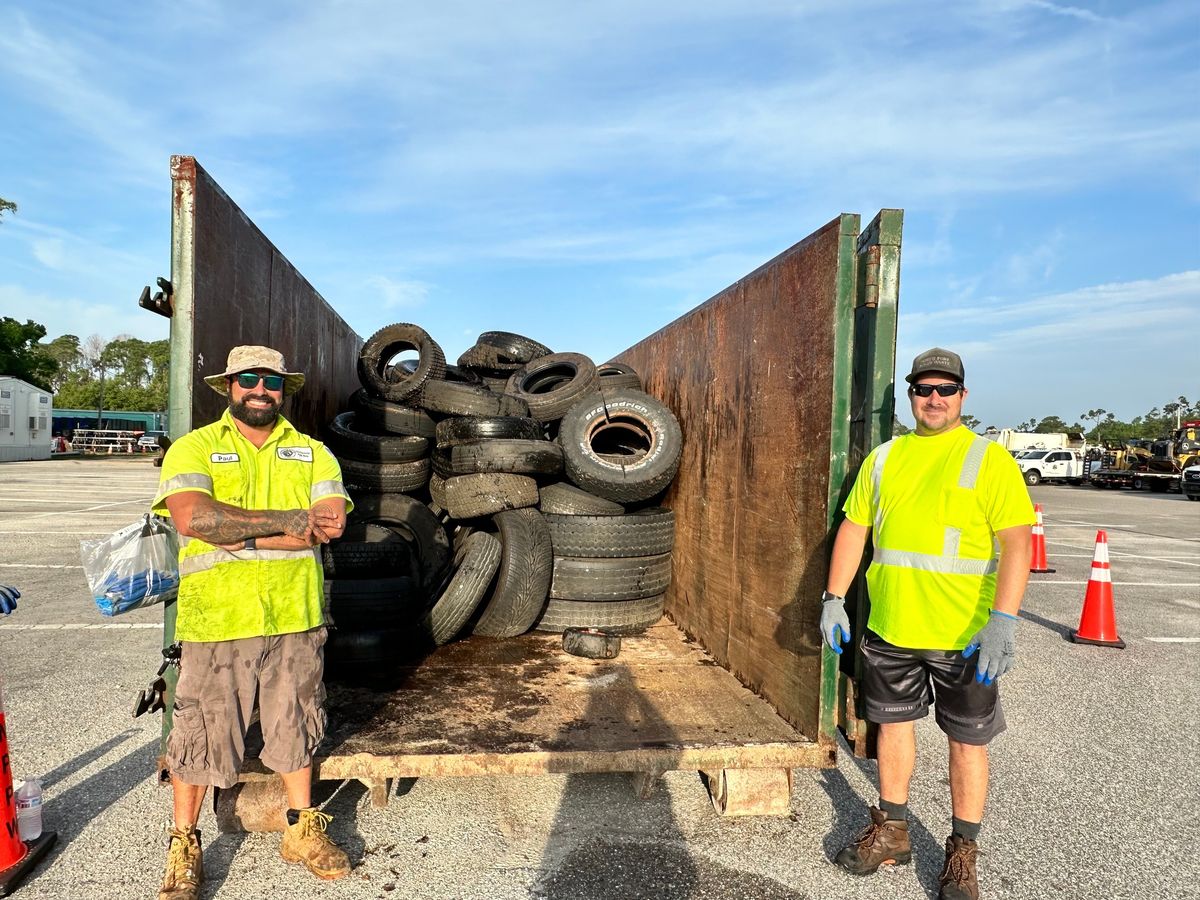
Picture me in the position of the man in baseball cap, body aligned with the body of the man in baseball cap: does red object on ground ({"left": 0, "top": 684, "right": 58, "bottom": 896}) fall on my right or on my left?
on my right

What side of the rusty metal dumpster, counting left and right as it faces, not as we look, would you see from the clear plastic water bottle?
front

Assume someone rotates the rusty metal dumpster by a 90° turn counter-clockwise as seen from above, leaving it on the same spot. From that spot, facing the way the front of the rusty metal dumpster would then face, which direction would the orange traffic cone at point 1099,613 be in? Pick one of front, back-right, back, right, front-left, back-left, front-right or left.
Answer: front-left

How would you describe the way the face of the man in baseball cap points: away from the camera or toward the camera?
toward the camera

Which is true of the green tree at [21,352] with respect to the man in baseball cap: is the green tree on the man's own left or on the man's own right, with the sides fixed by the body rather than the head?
on the man's own right

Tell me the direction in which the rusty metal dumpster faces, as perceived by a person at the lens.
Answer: facing the viewer

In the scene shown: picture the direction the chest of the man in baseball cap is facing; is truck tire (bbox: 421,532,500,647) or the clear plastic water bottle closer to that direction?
the clear plastic water bottle

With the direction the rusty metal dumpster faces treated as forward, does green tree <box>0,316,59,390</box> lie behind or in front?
behind

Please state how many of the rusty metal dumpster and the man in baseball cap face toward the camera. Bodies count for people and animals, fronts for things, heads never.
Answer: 2

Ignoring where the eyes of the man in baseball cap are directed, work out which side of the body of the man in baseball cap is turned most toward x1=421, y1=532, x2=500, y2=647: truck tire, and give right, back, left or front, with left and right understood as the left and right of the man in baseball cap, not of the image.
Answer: right

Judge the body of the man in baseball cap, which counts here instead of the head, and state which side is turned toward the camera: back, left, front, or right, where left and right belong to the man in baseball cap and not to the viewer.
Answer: front
